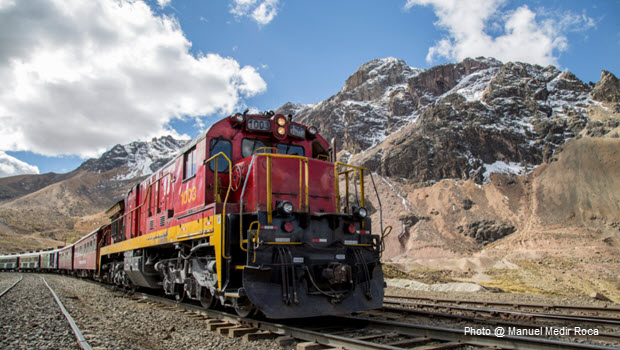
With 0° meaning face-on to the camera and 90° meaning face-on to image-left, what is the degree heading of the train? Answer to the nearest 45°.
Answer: approximately 315°

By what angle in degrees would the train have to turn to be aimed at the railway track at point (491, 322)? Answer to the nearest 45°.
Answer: approximately 45° to its left

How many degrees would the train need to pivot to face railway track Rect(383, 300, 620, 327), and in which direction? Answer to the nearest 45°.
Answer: approximately 45° to its left
